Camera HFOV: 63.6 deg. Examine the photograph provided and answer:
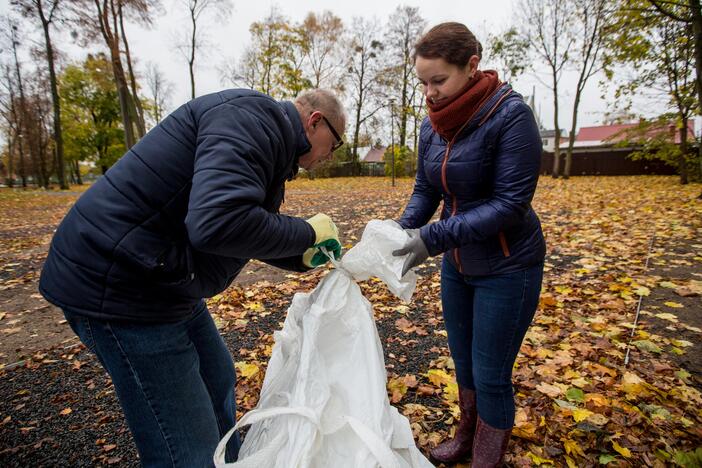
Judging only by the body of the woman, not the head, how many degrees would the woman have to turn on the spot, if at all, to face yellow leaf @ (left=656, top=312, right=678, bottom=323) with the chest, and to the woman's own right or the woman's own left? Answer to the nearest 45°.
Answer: approximately 180°

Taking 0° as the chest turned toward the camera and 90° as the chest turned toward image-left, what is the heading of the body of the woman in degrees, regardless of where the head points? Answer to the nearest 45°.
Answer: approximately 45°

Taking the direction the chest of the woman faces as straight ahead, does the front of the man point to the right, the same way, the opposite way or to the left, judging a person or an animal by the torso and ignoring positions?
the opposite way

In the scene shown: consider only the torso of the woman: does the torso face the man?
yes

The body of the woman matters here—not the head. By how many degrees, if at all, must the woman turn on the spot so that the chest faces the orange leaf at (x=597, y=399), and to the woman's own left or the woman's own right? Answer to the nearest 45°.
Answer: approximately 180°

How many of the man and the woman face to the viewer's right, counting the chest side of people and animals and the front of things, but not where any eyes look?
1

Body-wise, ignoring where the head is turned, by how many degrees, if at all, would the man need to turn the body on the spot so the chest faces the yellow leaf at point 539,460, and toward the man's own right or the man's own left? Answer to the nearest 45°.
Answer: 0° — they already face it

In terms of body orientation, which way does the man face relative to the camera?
to the viewer's right

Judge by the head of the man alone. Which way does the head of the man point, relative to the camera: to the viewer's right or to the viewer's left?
to the viewer's right
